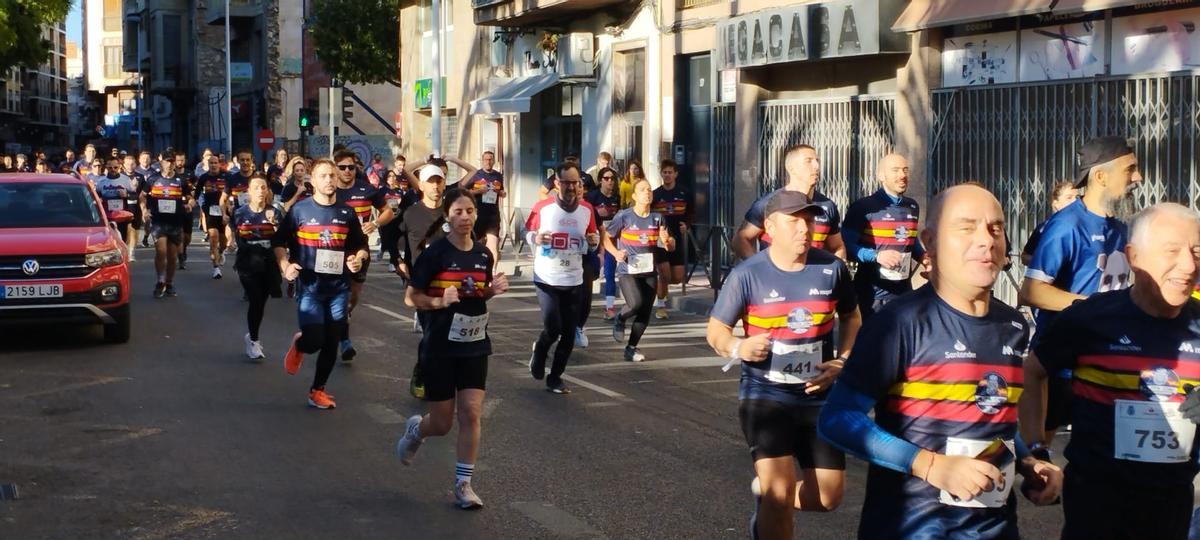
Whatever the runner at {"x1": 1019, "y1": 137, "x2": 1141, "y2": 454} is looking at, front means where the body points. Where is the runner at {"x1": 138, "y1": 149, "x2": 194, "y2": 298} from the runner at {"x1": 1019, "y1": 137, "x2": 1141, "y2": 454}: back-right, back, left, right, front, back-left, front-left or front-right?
back

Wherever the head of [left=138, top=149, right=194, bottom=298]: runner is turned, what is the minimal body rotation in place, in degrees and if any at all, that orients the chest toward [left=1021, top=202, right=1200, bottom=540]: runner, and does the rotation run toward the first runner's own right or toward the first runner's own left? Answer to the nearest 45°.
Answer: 0° — they already face them

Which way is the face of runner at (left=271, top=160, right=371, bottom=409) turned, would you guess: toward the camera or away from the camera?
toward the camera

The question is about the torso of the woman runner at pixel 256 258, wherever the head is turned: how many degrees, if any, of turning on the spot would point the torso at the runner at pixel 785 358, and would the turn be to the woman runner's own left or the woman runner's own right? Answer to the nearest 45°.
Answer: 0° — they already face them

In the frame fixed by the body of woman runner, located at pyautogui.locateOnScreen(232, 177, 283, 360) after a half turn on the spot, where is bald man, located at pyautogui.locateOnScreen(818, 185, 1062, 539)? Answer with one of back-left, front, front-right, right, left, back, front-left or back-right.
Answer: back

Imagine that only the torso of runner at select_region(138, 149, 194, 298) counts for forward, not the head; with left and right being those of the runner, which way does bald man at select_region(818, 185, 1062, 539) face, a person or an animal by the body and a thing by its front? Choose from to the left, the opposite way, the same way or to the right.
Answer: the same way

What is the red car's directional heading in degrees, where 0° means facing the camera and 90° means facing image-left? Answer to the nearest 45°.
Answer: approximately 0°

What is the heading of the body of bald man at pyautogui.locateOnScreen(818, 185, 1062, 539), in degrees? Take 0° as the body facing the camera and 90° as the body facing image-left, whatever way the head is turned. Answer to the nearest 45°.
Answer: approximately 315°

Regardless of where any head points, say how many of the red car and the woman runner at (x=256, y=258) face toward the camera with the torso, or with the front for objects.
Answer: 2

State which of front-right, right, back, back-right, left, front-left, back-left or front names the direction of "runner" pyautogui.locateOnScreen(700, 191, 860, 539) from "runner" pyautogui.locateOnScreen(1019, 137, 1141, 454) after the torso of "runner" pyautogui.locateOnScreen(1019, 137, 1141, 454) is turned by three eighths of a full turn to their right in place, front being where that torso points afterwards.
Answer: front-left

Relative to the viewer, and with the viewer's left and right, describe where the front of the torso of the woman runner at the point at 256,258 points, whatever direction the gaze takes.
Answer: facing the viewer
